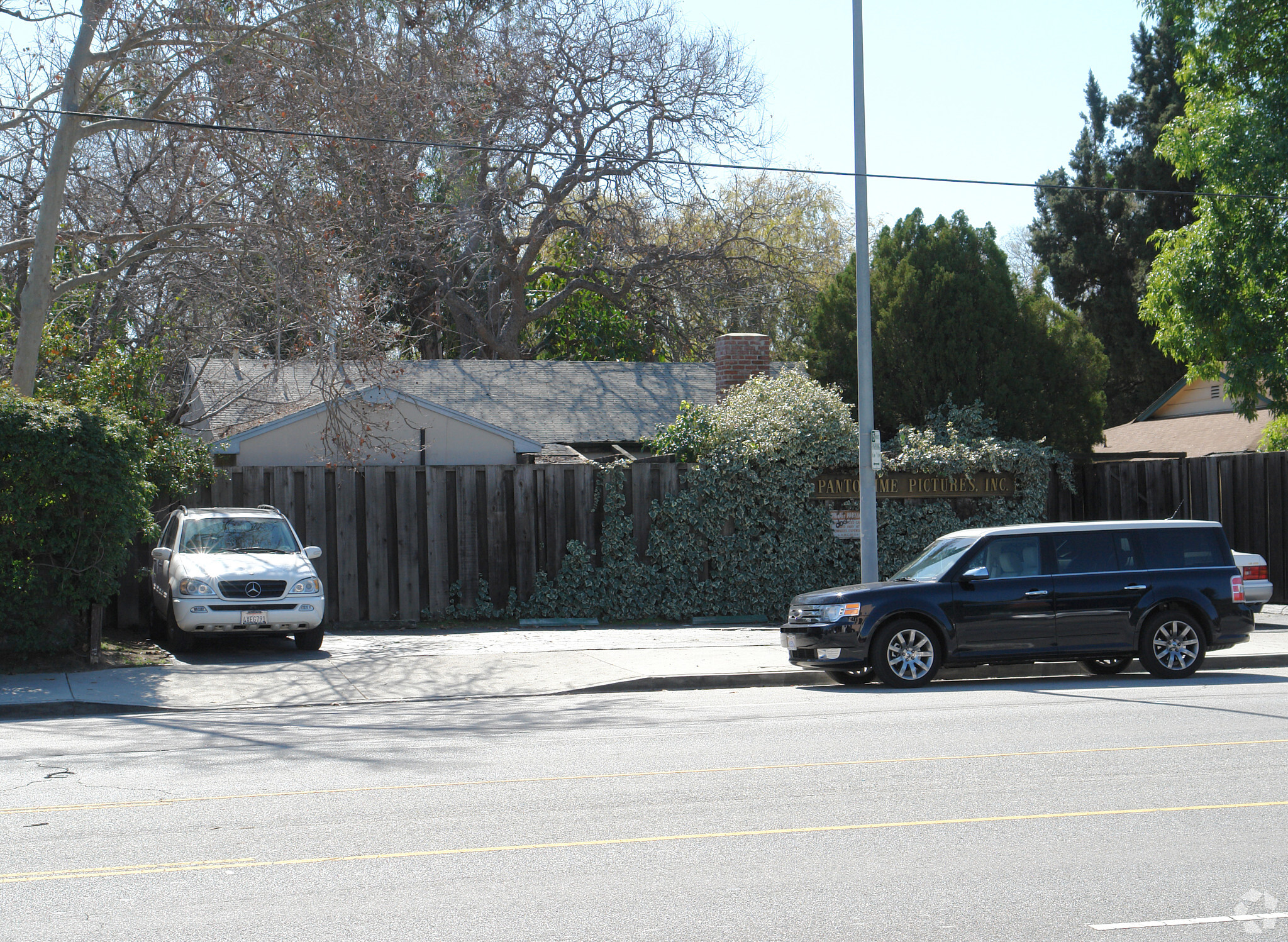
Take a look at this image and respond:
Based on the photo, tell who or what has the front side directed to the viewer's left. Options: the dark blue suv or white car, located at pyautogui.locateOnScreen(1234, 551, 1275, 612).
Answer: the dark blue suv

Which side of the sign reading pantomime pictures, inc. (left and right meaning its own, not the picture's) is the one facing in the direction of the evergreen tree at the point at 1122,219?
back

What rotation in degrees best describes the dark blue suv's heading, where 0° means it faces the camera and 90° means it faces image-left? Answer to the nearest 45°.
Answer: approximately 90°

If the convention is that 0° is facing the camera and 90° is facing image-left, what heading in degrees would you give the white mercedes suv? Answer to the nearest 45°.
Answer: approximately 0°

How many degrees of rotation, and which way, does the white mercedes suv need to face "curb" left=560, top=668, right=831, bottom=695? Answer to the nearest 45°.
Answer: approximately 45° to its left

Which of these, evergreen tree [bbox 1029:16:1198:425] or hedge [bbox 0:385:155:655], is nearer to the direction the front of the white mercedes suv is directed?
the hedge

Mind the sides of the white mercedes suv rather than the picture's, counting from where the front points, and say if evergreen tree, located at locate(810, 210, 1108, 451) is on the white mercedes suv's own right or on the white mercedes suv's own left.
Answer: on the white mercedes suv's own left
